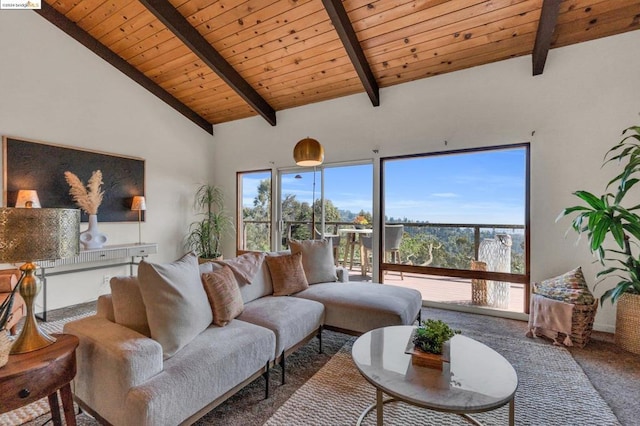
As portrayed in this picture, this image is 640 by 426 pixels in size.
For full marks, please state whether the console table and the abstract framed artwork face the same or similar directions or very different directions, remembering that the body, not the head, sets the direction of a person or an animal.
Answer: same or similar directions

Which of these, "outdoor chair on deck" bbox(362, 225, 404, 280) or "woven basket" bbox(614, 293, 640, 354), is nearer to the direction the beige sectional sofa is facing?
the woven basket

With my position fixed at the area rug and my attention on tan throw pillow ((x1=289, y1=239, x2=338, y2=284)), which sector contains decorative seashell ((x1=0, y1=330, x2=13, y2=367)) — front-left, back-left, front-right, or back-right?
front-left

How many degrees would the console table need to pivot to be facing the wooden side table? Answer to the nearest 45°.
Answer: approximately 45° to its right

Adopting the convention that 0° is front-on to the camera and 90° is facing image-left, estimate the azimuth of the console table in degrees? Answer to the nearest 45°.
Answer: approximately 315°

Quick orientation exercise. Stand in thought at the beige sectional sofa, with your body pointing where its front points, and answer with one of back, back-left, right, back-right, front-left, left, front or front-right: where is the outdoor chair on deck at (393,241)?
left

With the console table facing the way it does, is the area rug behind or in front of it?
in front

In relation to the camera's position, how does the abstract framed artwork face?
facing the viewer and to the right of the viewer

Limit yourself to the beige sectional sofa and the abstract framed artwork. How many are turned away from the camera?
0

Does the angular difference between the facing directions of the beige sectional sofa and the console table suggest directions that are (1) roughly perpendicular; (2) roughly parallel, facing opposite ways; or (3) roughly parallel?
roughly parallel

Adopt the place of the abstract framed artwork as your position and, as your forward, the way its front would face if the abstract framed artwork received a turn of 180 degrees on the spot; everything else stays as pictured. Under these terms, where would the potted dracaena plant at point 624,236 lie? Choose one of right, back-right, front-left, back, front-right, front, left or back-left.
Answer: back

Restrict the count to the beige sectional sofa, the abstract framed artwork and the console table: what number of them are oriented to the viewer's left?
0

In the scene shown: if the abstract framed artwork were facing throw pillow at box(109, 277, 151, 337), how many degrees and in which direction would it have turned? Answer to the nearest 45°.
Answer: approximately 45° to its right

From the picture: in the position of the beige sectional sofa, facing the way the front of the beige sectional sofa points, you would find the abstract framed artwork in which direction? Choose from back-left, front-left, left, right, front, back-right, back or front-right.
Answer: back

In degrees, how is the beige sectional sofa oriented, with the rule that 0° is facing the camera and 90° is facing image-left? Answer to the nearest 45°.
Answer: approximately 315°

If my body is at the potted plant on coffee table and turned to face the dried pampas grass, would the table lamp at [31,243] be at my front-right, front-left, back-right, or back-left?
front-left

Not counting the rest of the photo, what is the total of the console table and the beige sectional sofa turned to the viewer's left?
0

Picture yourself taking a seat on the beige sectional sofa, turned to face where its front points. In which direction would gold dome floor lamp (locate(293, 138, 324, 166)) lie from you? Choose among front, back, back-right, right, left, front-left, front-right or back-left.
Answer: left
